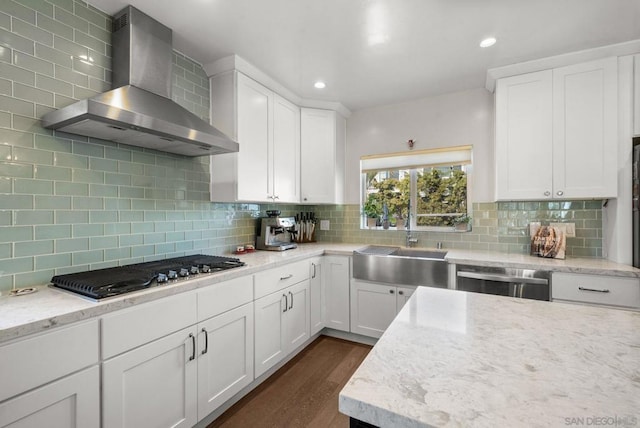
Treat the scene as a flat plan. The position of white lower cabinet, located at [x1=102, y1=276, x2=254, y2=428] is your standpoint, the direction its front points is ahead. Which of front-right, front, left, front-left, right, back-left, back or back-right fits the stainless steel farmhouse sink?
front-left

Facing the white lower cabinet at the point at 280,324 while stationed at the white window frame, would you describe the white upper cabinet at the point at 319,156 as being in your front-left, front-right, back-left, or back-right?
front-right

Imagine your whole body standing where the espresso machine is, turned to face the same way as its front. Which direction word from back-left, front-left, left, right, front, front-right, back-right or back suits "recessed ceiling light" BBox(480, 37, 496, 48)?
front

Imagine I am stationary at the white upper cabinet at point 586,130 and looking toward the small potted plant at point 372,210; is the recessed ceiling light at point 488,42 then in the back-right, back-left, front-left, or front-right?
front-left

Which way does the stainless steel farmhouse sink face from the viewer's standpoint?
toward the camera

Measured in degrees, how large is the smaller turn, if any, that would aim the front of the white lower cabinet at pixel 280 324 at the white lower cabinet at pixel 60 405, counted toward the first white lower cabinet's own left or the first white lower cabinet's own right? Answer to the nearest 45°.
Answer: approximately 90° to the first white lower cabinet's own right

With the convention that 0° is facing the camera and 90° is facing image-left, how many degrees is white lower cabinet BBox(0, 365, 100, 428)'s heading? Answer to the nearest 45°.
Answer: approximately 315°

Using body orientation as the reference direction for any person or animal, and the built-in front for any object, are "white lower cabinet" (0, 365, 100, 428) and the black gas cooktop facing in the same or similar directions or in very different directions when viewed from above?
same or similar directions

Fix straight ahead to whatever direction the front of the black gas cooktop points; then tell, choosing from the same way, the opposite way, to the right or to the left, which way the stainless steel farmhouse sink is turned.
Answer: to the right

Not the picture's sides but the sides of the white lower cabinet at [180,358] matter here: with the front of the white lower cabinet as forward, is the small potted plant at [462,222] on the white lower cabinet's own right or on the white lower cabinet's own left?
on the white lower cabinet's own left

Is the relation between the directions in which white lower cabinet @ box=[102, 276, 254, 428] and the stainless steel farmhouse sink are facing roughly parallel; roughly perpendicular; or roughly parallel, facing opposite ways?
roughly perpendicular

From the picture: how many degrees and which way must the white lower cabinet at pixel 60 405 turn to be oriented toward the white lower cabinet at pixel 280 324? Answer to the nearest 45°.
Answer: approximately 45° to its left

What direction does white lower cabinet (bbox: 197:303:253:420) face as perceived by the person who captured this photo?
facing the viewer and to the right of the viewer

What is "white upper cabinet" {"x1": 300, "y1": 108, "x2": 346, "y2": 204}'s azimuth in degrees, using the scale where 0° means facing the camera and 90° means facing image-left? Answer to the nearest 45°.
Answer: approximately 0°

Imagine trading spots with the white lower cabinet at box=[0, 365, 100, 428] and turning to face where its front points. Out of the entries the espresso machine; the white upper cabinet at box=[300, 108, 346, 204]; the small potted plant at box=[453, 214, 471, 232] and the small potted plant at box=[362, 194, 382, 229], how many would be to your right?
0

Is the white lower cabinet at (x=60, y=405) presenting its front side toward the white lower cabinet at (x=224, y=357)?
no

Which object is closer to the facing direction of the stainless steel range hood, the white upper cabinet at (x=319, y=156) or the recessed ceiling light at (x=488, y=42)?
the recessed ceiling light

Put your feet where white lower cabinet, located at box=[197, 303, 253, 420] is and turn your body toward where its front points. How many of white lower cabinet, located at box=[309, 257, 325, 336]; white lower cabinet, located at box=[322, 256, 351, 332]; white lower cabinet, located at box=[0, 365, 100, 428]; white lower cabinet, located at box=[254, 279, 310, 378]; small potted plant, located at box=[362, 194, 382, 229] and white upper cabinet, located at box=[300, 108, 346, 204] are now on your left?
5

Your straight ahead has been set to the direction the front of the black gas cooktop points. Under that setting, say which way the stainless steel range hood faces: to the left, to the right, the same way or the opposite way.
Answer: the same way

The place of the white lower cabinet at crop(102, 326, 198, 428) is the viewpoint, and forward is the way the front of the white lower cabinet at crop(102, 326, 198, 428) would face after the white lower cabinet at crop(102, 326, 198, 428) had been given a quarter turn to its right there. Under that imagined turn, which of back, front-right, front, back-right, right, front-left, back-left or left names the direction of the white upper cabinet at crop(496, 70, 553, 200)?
back-left

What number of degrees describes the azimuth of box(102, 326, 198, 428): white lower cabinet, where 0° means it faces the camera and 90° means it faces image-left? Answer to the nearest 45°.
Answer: approximately 315°
